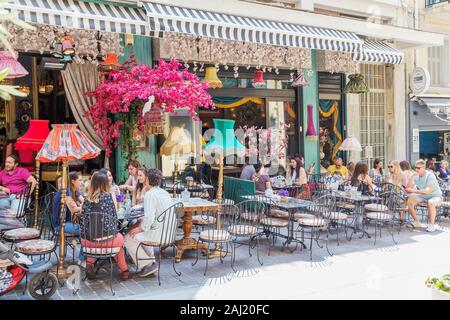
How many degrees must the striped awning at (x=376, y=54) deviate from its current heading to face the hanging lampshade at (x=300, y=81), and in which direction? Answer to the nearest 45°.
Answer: approximately 135° to its right

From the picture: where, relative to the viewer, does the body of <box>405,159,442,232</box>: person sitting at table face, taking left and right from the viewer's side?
facing the viewer and to the left of the viewer

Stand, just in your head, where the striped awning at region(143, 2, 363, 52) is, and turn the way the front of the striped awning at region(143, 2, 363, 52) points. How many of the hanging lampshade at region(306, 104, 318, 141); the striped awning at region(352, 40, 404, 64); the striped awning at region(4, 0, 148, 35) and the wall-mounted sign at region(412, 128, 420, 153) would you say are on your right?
1

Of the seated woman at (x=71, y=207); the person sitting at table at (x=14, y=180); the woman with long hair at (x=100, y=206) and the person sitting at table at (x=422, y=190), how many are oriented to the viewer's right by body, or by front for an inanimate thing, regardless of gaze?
1

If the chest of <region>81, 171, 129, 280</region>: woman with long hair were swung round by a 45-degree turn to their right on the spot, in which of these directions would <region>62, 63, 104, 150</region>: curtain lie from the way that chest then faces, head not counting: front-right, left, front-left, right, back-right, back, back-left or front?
front-left

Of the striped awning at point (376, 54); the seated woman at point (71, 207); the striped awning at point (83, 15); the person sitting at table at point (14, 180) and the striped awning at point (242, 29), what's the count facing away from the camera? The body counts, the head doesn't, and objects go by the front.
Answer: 0

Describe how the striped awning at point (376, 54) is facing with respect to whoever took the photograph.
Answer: facing the viewer and to the right of the viewer

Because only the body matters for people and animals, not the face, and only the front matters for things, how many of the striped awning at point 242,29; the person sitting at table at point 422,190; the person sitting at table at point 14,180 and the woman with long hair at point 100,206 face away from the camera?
1

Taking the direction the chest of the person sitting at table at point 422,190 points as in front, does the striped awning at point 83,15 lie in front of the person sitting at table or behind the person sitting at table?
in front

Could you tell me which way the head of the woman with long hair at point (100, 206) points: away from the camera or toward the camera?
away from the camera

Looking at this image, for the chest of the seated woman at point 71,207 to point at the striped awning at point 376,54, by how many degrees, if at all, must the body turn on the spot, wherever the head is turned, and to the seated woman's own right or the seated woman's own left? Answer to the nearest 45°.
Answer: approximately 45° to the seated woman's own left

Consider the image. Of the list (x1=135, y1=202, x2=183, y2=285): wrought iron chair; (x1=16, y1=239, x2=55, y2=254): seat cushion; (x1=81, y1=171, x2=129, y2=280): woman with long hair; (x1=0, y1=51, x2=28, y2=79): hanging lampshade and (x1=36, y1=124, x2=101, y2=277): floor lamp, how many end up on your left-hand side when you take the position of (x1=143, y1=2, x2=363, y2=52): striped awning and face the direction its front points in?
0

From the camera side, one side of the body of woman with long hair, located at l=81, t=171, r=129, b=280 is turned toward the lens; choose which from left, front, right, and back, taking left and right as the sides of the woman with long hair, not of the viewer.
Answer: back

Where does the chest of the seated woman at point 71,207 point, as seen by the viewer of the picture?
to the viewer's right

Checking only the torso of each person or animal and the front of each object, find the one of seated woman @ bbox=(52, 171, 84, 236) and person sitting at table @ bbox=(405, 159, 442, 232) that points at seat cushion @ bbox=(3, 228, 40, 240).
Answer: the person sitting at table
